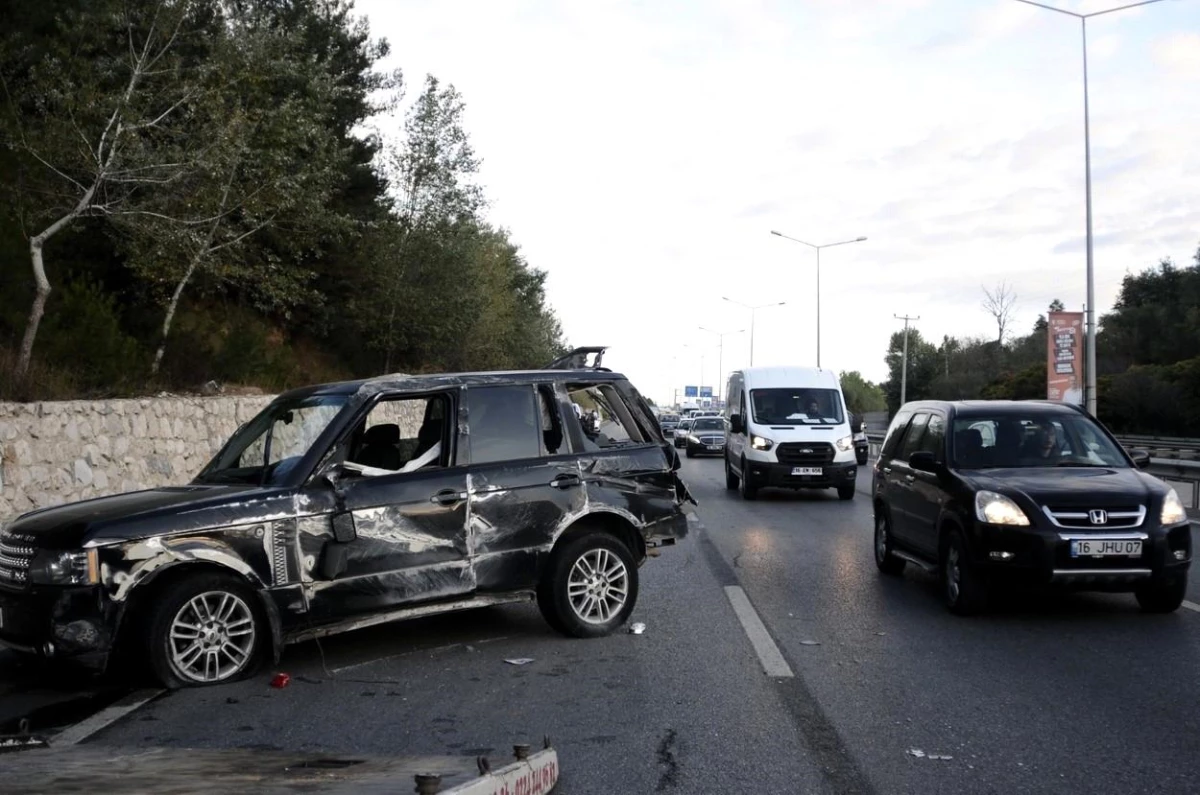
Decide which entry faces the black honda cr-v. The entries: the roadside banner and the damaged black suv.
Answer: the roadside banner

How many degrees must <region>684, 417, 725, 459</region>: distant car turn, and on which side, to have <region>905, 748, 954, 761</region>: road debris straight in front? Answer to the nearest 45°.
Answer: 0° — it already faces it

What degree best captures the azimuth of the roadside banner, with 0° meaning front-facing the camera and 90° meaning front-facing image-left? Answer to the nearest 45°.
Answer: approximately 0°

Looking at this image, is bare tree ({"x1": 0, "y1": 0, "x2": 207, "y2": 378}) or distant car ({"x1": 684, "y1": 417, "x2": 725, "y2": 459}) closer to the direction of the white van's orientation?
the bare tree

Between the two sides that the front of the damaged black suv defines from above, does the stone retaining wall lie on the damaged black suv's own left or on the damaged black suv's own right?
on the damaged black suv's own right

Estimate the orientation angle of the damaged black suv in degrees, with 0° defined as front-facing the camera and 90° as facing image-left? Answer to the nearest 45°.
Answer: approximately 45°

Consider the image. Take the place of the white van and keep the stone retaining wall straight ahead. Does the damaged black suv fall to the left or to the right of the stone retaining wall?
left

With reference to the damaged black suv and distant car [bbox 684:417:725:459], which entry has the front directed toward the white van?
the distant car

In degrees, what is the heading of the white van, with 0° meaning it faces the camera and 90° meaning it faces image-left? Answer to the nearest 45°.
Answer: approximately 0°
